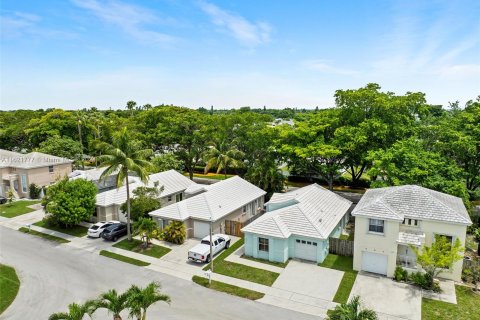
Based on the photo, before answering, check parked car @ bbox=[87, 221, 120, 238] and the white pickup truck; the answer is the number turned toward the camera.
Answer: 0

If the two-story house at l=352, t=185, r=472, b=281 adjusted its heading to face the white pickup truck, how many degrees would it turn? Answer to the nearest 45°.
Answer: approximately 90° to its right

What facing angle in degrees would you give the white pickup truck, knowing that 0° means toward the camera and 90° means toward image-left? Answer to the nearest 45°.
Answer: approximately 225°

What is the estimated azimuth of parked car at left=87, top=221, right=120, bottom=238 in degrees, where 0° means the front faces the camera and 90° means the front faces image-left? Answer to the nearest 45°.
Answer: approximately 225°

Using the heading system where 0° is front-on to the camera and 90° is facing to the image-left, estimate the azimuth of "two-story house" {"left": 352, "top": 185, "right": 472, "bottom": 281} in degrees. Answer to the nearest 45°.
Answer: approximately 0°

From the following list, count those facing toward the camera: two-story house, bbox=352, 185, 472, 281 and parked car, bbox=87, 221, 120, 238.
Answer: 1

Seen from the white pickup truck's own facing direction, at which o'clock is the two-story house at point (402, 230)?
The two-story house is roughly at 2 o'clock from the white pickup truck.

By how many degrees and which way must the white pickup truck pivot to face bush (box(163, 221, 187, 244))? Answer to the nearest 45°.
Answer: approximately 90° to its left

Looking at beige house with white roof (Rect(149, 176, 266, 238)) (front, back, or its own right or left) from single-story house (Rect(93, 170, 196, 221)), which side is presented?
right

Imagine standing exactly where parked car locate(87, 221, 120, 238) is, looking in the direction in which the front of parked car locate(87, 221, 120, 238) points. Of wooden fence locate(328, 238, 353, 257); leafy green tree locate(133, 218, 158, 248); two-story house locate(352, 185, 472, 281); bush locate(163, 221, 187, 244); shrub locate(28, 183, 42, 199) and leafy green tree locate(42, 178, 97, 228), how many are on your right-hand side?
4

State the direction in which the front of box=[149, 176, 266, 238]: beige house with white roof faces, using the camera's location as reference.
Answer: facing the viewer and to the left of the viewer

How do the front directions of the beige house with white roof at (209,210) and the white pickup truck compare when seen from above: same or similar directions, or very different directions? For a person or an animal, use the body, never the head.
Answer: very different directions

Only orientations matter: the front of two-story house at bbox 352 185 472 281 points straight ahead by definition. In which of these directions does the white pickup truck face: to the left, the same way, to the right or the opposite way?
the opposite way

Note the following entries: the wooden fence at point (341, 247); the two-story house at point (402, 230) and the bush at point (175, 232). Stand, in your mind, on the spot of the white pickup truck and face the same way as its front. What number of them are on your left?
1

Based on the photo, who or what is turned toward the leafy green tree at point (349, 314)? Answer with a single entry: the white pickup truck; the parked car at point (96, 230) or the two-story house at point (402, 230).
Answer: the two-story house
